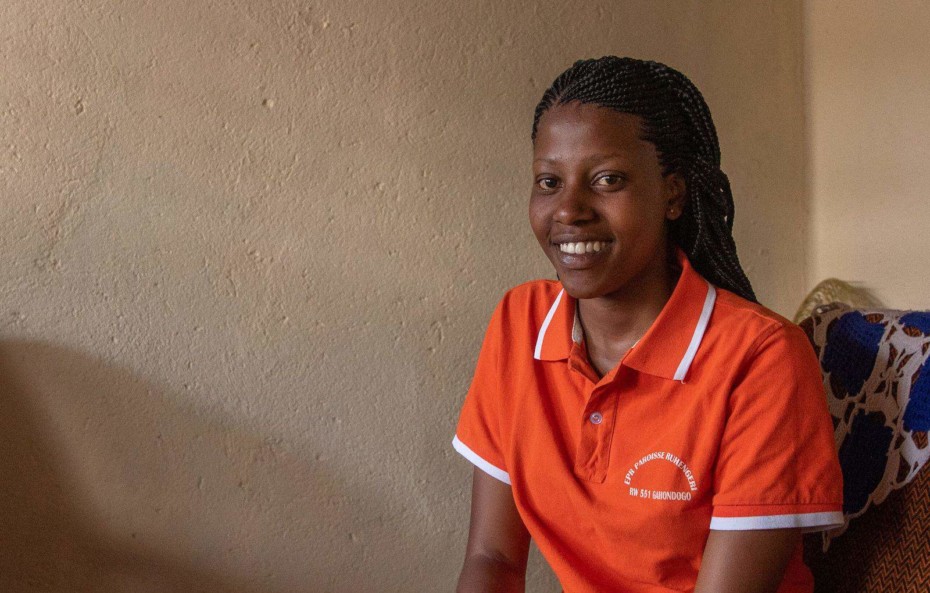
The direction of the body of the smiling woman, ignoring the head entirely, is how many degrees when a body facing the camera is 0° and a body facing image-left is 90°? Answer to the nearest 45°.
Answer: approximately 45°
